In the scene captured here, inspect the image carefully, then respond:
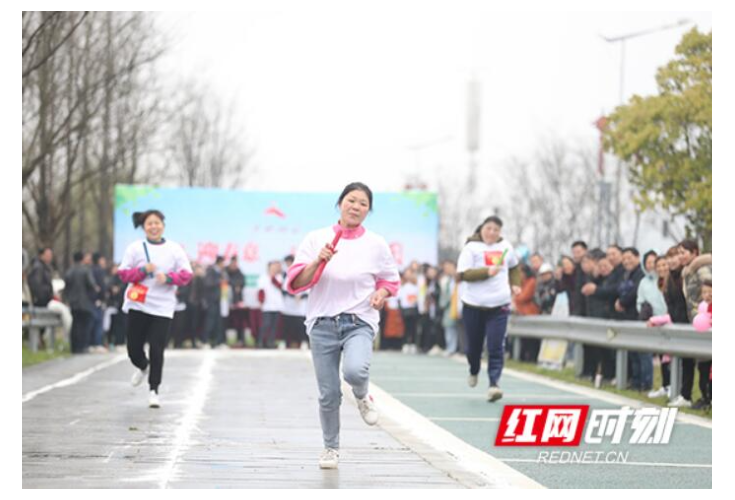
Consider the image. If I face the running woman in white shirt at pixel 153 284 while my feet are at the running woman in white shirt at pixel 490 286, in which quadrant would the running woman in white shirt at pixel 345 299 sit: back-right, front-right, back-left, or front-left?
front-left

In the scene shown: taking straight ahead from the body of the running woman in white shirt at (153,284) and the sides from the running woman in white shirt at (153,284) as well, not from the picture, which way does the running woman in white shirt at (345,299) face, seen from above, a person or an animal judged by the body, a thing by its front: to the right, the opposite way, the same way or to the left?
the same way

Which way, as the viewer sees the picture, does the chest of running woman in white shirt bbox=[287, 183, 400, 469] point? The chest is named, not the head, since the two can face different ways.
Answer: toward the camera

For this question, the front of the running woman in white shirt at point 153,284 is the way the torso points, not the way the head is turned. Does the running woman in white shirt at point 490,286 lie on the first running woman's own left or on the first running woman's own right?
on the first running woman's own left

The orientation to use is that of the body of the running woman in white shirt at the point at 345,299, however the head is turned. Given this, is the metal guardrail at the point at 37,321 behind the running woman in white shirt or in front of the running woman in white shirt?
behind

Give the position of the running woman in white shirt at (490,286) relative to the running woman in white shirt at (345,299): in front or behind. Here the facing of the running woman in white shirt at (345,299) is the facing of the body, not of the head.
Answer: behind

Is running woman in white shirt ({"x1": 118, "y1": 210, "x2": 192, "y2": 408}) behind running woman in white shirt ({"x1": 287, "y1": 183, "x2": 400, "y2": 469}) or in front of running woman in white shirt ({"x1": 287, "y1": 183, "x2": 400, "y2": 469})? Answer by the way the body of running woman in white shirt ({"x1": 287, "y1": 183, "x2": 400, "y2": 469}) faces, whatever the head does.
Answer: behind

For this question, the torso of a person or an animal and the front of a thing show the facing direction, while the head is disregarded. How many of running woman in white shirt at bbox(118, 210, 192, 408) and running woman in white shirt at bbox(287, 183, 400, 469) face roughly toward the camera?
2

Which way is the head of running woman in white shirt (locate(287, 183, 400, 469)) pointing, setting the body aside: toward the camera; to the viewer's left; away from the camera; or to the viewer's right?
toward the camera

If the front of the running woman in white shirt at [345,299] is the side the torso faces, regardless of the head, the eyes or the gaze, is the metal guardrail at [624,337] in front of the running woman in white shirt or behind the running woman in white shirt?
behind

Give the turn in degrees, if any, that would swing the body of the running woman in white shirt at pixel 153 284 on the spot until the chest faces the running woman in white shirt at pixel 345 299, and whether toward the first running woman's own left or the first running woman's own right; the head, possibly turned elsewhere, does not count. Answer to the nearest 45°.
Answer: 0° — they already face them

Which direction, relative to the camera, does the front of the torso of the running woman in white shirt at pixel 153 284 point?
toward the camera
